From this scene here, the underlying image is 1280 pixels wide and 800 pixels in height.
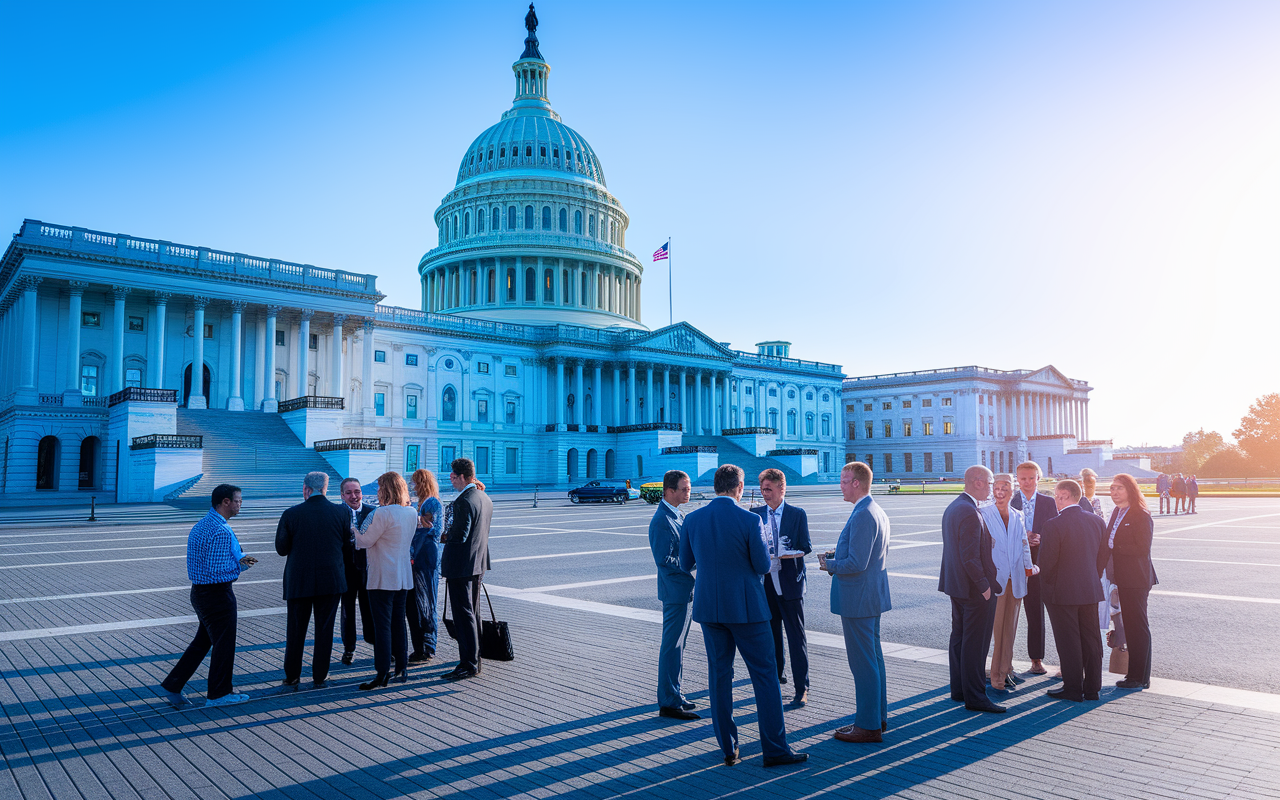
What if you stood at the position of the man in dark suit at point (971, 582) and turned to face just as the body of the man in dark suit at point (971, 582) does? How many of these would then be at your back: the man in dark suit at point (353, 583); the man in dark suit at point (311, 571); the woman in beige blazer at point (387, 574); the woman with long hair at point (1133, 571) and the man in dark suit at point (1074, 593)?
3

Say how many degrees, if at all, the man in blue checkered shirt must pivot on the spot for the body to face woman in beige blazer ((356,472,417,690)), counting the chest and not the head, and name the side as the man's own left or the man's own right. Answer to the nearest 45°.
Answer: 0° — they already face them

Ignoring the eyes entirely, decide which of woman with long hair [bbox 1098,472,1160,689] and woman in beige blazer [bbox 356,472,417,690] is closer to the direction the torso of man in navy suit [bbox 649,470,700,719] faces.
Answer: the woman with long hair

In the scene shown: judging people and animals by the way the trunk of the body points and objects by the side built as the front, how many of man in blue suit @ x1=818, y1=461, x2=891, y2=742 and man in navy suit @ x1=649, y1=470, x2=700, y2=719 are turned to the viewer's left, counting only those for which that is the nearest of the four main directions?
1

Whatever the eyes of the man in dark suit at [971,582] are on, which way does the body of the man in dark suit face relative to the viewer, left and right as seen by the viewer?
facing to the right of the viewer

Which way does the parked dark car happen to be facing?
to the viewer's left

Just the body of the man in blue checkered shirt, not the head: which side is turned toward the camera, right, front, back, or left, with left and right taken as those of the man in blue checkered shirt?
right

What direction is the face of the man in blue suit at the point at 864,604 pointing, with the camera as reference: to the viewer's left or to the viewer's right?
to the viewer's left

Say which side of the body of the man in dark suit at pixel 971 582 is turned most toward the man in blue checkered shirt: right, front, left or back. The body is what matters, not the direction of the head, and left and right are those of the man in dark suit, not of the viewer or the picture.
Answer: back

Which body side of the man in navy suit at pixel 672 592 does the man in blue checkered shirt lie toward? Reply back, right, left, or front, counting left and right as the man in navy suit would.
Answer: back

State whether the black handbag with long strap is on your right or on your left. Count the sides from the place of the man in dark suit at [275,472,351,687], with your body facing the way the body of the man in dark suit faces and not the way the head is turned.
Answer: on your right

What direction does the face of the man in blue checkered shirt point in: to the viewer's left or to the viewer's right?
to the viewer's right

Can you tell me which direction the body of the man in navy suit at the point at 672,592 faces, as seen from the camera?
to the viewer's right

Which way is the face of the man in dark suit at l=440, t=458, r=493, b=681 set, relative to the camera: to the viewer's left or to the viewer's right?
to the viewer's left
